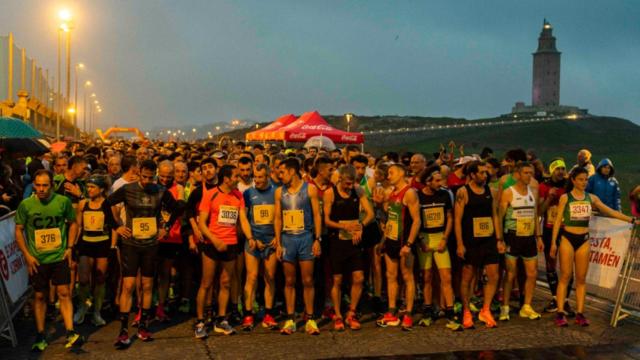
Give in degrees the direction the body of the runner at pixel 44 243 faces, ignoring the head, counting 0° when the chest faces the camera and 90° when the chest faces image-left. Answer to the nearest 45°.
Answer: approximately 0°

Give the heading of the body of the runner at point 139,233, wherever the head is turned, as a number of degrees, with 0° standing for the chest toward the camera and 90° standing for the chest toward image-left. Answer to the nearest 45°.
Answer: approximately 0°

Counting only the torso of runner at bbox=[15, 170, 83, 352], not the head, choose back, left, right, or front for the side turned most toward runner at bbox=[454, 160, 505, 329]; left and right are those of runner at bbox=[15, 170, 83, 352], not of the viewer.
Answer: left

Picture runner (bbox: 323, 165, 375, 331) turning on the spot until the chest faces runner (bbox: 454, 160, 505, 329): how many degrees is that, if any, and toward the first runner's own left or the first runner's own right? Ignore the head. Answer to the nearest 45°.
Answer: approximately 90° to the first runner's own left

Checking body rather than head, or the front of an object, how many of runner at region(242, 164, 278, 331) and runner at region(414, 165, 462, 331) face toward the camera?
2

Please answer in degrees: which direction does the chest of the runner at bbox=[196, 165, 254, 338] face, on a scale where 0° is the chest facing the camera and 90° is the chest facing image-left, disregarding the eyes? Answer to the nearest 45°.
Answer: approximately 315°
